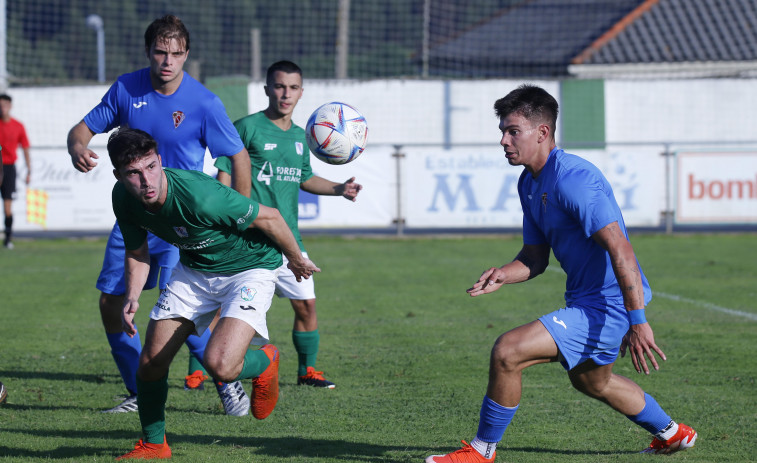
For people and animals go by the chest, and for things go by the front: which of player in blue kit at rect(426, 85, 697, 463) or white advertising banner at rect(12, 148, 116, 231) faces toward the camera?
the white advertising banner

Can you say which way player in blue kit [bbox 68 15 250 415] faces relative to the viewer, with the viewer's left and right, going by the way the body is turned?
facing the viewer

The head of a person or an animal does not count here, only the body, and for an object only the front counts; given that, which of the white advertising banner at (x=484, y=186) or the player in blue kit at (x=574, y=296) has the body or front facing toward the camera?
the white advertising banner

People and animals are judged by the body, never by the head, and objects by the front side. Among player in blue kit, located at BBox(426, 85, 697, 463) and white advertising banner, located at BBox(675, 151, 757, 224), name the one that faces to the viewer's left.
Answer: the player in blue kit

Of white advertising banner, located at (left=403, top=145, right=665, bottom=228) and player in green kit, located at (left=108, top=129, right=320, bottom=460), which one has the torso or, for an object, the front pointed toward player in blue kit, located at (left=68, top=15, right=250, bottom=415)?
the white advertising banner

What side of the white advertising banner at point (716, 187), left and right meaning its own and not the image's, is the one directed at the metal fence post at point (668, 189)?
right

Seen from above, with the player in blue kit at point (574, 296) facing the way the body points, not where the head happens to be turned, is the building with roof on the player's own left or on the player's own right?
on the player's own right

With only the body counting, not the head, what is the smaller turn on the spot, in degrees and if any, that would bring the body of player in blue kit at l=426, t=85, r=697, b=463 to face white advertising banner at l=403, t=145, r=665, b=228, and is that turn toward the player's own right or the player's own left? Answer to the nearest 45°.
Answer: approximately 90° to the player's own right

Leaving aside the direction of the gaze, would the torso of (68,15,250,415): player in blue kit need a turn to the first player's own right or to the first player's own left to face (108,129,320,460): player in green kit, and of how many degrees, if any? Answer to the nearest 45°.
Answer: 0° — they already face them

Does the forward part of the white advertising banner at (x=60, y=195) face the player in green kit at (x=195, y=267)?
yes

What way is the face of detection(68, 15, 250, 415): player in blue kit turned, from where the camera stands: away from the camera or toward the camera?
toward the camera

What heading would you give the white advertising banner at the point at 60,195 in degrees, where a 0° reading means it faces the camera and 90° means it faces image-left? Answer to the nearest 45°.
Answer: approximately 0°

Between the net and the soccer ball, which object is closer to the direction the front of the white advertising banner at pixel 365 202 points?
the soccer ball

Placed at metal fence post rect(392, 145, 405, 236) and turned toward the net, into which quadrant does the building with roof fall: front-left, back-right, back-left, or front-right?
front-right

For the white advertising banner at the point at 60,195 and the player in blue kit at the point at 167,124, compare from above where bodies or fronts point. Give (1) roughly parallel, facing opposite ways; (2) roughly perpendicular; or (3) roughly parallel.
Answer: roughly parallel

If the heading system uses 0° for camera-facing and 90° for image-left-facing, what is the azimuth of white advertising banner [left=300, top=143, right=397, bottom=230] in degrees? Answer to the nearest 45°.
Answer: approximately 0°

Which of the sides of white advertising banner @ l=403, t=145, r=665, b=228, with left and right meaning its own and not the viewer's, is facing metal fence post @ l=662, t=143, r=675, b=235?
left

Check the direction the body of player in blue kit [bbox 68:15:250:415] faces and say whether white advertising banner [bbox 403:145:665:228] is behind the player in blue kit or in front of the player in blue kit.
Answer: behind

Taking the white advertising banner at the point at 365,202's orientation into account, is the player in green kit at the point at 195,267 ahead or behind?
ahead

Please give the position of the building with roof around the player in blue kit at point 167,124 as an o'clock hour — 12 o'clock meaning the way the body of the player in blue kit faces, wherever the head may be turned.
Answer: The building with roof is roughly at 7 o'clock from the player in blue kit.

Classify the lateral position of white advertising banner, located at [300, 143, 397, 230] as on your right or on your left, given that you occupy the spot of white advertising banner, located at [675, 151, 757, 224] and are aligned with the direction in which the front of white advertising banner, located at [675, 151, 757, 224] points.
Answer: on your right
